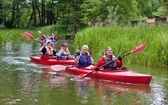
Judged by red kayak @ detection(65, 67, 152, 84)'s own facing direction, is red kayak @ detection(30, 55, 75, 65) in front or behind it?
behind

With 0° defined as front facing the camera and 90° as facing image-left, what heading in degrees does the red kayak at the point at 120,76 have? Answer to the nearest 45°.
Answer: approximately 315°
